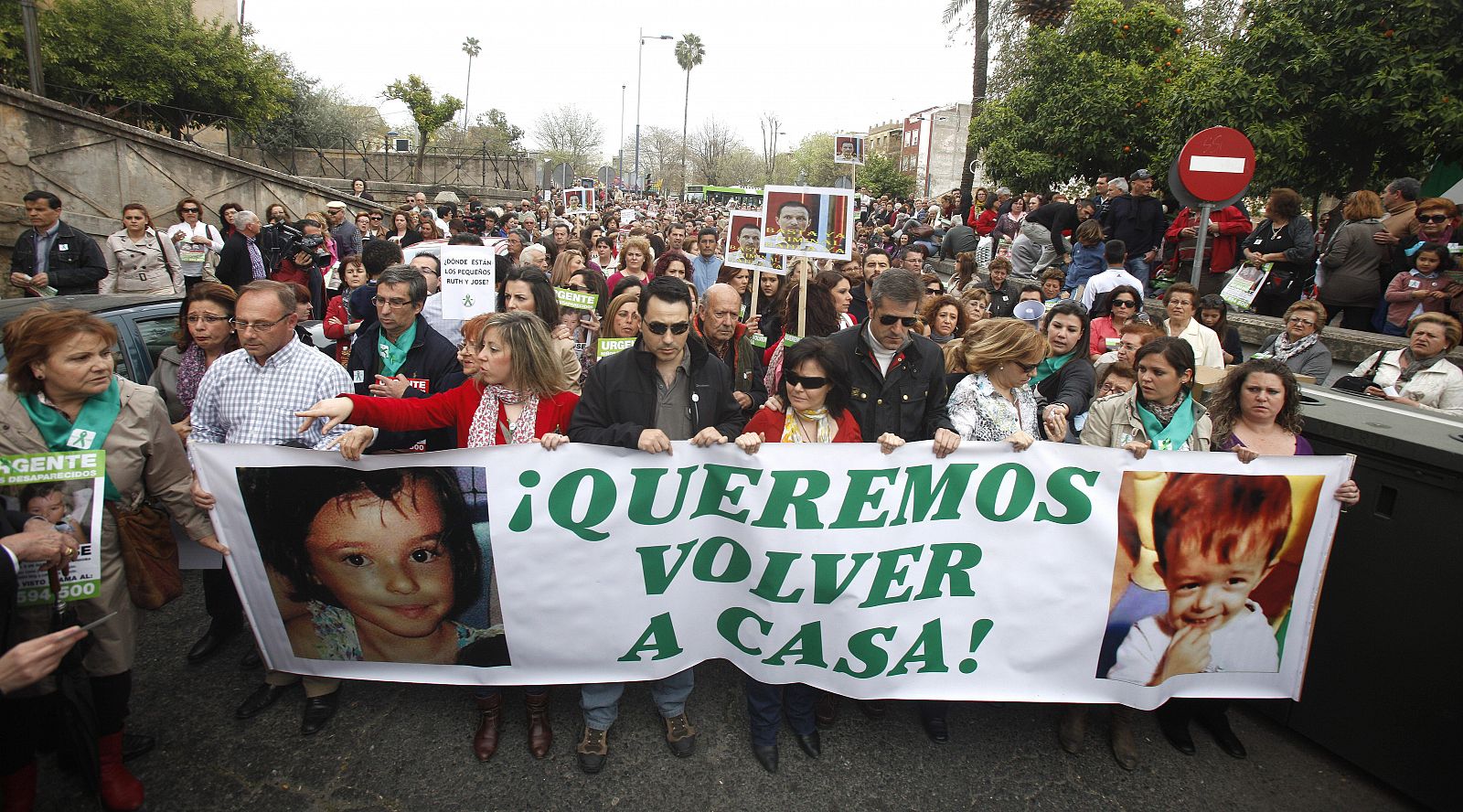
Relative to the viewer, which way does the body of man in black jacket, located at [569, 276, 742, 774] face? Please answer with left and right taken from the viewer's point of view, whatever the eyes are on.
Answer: facing the viewer

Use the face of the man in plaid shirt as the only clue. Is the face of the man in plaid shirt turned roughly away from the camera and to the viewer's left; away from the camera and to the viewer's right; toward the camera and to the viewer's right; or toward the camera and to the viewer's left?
toward the camera and to the viewer's left

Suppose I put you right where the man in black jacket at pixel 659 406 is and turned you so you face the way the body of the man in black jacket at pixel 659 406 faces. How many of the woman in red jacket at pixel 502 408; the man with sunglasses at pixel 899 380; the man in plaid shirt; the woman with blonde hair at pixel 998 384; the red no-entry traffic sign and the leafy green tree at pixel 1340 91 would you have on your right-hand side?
2

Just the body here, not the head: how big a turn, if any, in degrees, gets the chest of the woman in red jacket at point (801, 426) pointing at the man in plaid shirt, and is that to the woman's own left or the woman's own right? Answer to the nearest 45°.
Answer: approximately 90° to the woman's own right

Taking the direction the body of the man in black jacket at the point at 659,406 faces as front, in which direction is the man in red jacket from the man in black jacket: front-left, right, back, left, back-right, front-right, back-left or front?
back-left

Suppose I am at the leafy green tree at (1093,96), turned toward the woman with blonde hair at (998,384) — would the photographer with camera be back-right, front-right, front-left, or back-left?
front-right

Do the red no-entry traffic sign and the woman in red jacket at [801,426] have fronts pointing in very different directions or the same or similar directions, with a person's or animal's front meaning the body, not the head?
same or similar directions

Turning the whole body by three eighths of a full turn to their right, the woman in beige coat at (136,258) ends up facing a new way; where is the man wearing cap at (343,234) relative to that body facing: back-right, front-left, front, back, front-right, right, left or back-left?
right

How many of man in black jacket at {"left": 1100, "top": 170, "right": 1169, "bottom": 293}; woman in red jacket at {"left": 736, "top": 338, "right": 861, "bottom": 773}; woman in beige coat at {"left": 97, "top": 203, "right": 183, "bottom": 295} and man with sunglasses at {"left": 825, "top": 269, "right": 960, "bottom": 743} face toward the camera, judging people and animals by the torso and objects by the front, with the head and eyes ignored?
4

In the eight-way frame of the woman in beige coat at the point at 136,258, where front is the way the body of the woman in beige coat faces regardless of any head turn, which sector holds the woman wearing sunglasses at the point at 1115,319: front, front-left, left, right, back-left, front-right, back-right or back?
front-left

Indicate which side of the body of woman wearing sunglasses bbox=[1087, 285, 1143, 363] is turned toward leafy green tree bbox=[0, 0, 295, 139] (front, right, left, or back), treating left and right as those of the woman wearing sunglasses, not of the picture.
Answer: right

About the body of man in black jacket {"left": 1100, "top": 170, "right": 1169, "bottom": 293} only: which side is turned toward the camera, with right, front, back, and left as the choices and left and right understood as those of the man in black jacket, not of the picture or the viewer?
front

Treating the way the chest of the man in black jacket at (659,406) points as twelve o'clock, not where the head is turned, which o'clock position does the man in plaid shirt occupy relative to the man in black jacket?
The man in plaid shirt is roughly at 3 o'clock from the man in black jacket.

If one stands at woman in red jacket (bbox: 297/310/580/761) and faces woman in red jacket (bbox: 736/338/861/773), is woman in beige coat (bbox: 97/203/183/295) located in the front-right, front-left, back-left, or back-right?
back-left

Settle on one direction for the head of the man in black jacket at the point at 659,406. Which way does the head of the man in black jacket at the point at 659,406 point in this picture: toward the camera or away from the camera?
toward the camera
